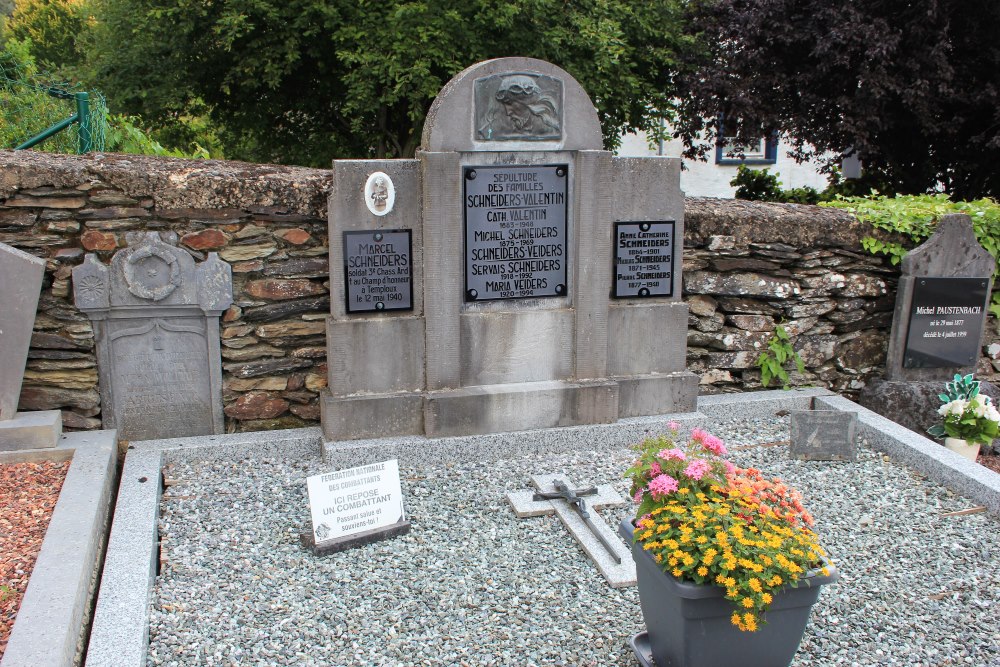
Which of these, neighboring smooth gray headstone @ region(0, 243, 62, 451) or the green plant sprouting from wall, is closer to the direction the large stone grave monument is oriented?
the neighboring smooth gray headstone

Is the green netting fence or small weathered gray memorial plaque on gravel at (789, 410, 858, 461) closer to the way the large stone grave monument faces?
the small weathered gray memorial plaque on gravel

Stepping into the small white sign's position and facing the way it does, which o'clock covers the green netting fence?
The green netting fence is roughly at 5 o'clock from the small white sign.

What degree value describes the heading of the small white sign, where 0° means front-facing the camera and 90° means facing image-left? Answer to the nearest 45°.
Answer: approximately 0°

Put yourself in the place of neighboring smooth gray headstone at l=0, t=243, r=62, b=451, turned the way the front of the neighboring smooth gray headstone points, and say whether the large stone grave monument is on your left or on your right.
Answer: on your left

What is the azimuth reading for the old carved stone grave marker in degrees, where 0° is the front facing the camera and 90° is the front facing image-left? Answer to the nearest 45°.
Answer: approximately 0°

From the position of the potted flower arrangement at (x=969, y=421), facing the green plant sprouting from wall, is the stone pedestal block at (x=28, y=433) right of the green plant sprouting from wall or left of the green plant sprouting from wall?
left
